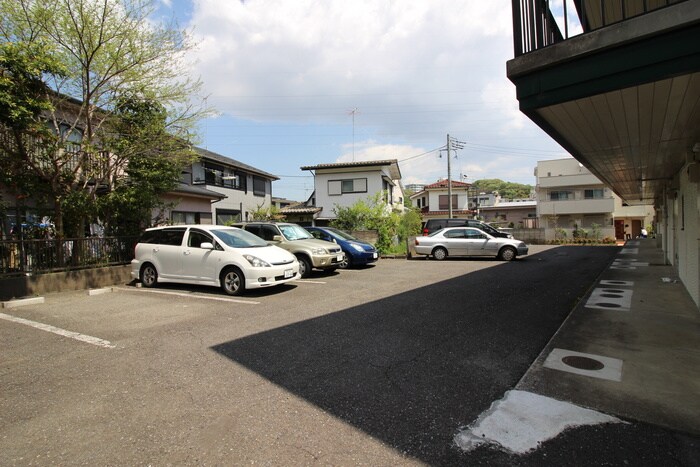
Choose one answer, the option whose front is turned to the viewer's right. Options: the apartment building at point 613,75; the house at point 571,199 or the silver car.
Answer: the silver car

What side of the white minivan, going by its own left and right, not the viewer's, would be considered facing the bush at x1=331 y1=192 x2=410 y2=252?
left

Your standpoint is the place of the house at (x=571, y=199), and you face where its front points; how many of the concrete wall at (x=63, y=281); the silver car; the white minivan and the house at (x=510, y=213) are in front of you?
3

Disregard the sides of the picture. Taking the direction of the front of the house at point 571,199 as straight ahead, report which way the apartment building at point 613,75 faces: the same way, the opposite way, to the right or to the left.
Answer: to the right

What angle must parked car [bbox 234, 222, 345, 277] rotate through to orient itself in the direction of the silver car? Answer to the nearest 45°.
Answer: approximately 90° to its left

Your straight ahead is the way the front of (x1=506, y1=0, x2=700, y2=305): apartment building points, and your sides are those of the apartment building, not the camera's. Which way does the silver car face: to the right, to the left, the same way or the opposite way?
the opposite way

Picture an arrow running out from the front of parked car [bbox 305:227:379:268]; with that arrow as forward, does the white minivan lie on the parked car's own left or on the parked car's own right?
on the parked car's own right

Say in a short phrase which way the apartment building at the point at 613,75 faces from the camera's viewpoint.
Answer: facing to the left of the viewer

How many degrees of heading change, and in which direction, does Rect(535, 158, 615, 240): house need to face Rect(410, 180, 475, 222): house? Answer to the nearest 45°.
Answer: approximately 90° to its right

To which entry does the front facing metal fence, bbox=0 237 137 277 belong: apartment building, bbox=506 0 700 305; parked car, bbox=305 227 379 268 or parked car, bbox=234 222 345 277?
the apartment building

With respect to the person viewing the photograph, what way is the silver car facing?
facing to the right of the viewer
